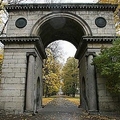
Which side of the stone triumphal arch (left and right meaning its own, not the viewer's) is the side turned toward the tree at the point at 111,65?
left

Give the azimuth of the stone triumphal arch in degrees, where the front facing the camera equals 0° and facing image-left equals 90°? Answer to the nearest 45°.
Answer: approximately 0°
